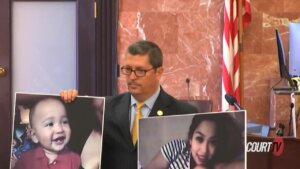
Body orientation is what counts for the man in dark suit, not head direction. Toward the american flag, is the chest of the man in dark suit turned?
no

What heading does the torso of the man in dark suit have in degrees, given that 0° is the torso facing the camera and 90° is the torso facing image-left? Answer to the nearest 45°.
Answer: approximately 45°

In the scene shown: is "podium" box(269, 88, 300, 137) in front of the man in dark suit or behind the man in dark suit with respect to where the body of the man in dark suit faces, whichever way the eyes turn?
behind

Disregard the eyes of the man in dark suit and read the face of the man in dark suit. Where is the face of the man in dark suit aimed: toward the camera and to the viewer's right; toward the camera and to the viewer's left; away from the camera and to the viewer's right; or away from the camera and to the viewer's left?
toward the camera and to the viewer's left
